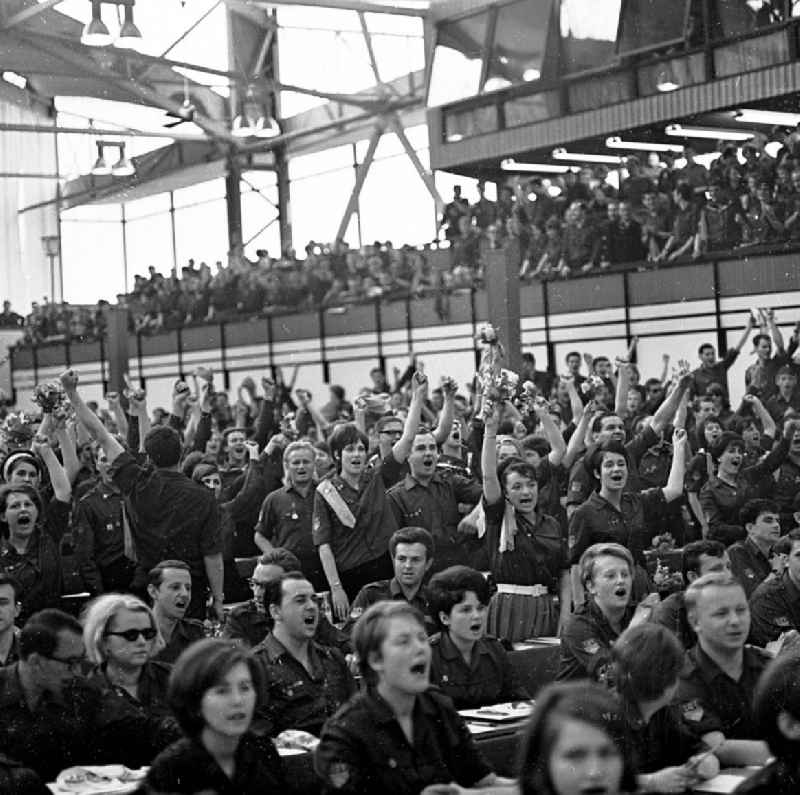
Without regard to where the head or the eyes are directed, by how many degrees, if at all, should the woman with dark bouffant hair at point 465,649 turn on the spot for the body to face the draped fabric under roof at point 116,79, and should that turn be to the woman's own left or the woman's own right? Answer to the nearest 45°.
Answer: approximately 135° to the woman's own left

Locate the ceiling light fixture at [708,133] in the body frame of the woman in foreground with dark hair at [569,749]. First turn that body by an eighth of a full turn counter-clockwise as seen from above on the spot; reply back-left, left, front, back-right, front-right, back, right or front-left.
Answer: left

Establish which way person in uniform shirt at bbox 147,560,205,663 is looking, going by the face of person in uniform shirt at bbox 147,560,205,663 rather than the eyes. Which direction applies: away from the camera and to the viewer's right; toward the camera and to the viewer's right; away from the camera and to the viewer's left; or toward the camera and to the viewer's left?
toward the camera and to the viewer's right

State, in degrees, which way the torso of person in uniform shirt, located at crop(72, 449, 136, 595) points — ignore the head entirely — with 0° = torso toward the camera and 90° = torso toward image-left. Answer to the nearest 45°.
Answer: approximately 315°

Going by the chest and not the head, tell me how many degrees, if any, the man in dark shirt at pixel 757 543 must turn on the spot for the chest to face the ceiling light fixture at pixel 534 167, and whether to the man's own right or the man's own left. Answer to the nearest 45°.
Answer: approximately 135° to the man's own left

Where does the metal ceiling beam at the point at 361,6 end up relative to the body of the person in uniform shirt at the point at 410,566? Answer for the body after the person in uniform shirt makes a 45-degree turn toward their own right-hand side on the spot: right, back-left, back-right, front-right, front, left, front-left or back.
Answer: back

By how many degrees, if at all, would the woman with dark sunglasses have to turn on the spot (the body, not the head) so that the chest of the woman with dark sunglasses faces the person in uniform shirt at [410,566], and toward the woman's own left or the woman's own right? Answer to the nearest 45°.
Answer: approximately 90° to the woman's own left

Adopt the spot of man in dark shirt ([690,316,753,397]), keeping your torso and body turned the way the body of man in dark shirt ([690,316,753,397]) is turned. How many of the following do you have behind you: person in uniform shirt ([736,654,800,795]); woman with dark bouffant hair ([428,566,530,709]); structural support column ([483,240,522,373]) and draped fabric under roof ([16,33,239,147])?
2
